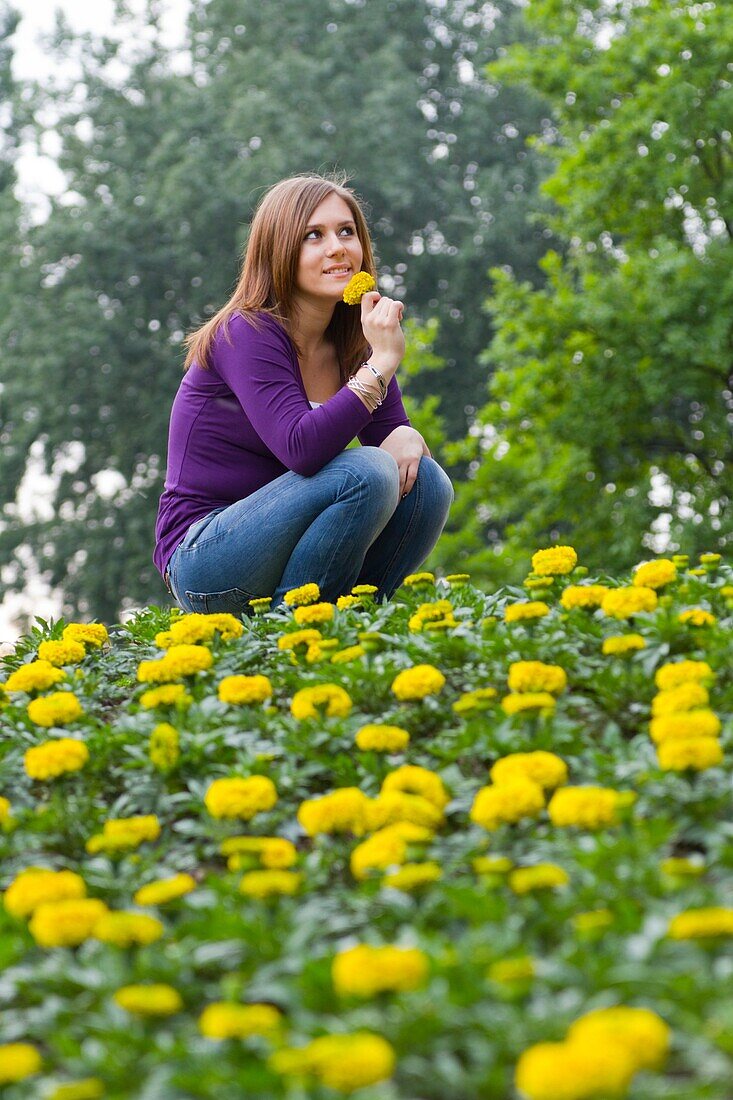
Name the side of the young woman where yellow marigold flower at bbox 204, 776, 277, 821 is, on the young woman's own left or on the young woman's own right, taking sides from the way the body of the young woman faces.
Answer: on the young woman's own right

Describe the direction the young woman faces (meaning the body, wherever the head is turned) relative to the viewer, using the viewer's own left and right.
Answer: facing the viewer and to the right of the viewer

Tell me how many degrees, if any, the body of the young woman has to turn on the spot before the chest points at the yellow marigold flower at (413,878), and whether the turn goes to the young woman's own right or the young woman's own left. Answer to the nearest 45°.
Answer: approximately 45° to the young woman's own right

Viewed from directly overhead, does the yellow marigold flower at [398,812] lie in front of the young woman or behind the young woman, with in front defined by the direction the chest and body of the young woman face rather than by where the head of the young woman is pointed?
in front

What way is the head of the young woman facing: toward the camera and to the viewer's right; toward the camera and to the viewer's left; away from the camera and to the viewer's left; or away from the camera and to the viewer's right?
toward the camera and to the viewer's right

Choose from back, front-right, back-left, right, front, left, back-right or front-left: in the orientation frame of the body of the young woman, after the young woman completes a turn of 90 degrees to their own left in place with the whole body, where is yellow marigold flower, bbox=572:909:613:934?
back-right

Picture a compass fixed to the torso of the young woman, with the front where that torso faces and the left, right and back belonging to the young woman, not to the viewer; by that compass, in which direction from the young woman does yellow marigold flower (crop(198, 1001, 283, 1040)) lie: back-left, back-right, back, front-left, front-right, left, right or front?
front-right

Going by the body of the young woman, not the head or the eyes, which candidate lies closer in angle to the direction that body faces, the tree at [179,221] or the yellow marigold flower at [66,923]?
the yellow marigold flower

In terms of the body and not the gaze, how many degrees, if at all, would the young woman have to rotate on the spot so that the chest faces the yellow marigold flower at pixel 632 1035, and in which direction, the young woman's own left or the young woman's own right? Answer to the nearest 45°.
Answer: approximately 45° to the young woman's own right

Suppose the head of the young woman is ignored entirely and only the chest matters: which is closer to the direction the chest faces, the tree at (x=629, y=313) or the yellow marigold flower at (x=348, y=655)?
the yellow marigold flower

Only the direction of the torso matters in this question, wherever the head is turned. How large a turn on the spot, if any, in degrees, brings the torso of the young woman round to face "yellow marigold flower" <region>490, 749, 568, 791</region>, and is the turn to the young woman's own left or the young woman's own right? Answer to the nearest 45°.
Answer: approximately 45° to the young woman's own right

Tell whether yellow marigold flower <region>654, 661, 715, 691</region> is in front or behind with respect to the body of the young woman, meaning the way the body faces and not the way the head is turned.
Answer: in front

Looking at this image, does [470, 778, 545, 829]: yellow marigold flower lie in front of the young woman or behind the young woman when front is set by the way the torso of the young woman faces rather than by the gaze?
in front
